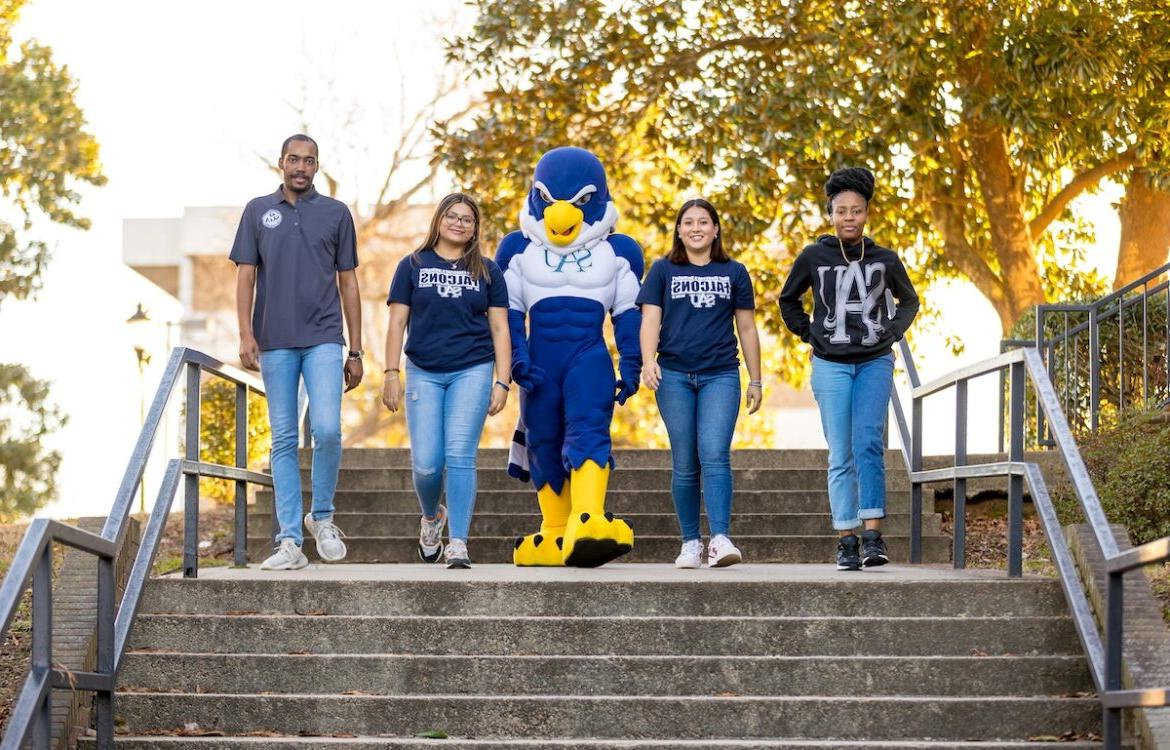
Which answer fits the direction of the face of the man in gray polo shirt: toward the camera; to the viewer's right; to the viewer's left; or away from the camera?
toward the camera

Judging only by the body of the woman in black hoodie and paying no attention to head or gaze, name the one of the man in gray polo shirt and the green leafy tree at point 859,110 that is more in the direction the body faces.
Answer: the man in gray polo shirt

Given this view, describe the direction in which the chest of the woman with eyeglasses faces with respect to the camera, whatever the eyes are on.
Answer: toward the camera

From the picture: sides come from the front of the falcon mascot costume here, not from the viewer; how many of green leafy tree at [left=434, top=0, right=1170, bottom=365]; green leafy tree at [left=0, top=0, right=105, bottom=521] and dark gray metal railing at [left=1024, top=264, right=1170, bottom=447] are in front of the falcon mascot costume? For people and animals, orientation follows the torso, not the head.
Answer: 0

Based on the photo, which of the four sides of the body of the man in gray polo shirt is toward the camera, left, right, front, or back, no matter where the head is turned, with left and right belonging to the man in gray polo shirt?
front

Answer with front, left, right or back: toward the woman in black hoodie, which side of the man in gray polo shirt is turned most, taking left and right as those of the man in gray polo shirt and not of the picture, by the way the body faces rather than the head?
left

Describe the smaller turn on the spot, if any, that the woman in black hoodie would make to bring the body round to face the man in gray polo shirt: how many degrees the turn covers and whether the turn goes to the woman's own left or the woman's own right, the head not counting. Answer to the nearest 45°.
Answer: approximately 90° to the woman's own right

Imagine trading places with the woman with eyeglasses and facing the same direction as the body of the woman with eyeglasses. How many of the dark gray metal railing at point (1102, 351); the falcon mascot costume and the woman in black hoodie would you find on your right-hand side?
0

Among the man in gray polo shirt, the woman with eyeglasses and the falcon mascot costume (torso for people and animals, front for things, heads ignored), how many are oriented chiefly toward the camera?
3

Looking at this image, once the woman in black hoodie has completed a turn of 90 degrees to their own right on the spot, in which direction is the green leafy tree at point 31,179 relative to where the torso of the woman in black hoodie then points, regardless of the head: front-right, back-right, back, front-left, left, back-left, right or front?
front-right

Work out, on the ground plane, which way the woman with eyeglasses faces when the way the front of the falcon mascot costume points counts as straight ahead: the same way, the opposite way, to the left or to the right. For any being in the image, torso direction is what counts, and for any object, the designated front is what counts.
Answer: the same way

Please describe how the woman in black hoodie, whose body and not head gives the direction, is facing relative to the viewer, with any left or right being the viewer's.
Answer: facing the viewer

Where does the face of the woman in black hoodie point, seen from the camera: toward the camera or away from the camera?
toward the camera
